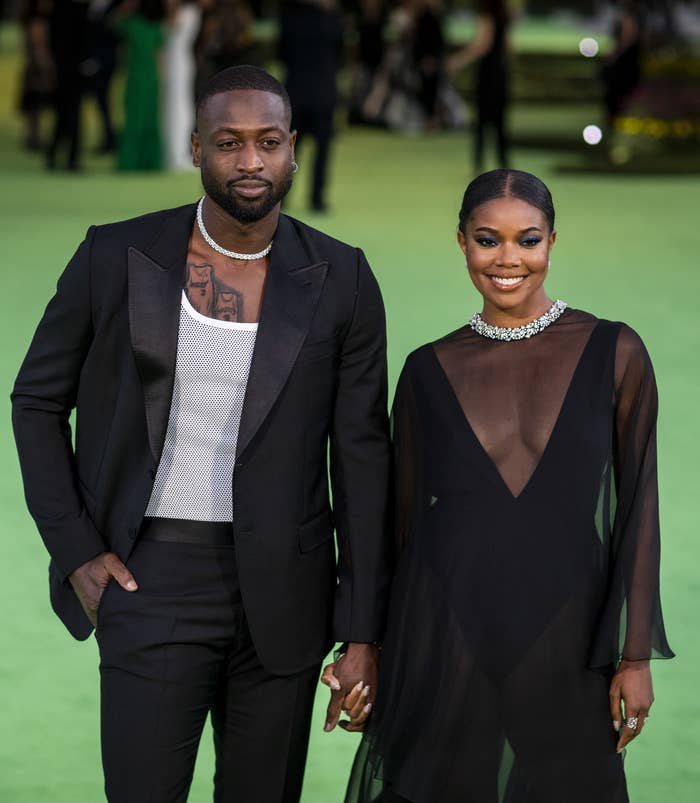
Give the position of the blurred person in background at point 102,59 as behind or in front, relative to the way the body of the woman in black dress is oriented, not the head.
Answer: behind

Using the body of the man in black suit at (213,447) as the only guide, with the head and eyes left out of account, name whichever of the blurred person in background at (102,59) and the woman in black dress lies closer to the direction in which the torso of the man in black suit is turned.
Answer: the woman in black dress

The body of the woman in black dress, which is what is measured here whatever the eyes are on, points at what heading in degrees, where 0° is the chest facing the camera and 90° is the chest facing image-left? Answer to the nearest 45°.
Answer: approximately 0°
